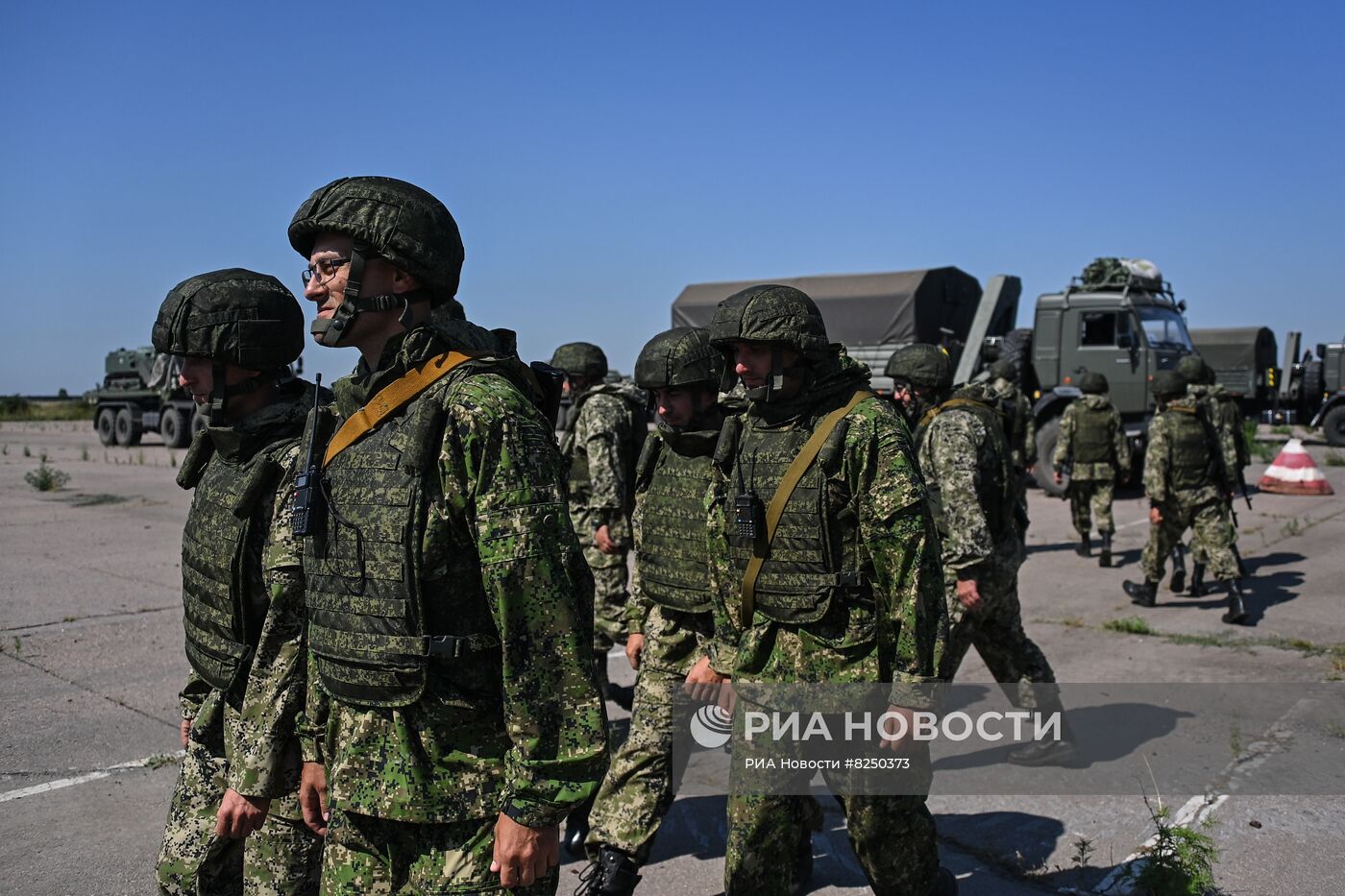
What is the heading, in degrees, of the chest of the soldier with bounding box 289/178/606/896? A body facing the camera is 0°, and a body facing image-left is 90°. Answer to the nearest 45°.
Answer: approximately 45°

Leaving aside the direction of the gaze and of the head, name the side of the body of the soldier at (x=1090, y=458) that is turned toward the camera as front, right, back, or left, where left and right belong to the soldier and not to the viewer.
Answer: back

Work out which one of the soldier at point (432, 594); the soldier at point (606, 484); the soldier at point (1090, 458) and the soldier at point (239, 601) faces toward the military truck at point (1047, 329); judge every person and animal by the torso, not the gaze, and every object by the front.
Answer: the soldier at point (1090, 458)

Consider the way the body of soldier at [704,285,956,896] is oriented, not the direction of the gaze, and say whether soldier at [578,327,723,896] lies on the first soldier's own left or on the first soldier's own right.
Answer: on the first soldier's own right

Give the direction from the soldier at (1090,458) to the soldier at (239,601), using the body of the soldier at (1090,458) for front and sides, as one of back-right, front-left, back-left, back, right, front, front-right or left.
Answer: back

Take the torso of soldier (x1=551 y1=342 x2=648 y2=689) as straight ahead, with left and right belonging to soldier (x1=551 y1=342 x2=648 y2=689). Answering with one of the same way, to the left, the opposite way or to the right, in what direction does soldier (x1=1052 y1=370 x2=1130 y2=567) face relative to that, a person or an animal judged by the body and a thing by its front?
to the right

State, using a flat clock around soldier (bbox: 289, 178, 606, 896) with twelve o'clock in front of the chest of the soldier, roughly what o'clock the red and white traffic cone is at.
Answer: The red and white traffic cone is roughly at 6 o'clock from the soldier.

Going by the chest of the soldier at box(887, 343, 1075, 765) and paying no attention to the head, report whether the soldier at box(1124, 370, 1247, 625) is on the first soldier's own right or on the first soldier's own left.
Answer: on the first soldier's own right

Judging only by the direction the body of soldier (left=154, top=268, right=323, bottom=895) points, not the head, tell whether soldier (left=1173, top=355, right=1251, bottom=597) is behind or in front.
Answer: behind

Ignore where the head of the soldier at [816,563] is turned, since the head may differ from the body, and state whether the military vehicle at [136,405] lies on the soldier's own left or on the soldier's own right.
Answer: on the soldier's own right
